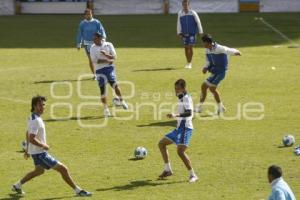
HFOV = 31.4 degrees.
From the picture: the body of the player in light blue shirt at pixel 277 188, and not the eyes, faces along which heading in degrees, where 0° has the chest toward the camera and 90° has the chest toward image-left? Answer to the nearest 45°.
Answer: approximately 135°

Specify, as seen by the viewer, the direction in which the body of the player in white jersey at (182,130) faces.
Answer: to the viewer's left

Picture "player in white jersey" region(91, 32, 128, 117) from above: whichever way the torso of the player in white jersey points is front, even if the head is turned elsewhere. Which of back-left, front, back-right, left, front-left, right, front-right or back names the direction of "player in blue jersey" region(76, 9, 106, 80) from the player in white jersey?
back

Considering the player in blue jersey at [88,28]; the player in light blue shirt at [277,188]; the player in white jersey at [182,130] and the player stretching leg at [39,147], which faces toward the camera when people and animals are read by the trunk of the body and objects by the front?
the player in blue jersey

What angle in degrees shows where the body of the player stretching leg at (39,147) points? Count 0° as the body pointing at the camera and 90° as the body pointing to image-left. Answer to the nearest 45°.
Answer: approximately 270°

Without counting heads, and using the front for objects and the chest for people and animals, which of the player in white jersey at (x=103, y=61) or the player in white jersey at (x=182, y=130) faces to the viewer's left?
the player in white jersey at (x=182, y=130)

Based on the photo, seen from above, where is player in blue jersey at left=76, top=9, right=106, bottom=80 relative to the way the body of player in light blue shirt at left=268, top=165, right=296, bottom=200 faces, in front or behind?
in front

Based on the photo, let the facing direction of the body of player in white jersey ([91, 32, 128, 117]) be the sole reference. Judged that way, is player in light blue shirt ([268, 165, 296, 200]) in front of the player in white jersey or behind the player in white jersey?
in front

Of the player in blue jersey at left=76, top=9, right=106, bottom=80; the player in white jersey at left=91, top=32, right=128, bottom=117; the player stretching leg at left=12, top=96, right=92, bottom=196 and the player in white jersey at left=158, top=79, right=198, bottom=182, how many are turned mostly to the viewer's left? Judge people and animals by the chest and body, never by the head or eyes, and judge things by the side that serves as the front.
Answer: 1

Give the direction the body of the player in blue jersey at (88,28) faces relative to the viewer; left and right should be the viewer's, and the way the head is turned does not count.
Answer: facing the viewer

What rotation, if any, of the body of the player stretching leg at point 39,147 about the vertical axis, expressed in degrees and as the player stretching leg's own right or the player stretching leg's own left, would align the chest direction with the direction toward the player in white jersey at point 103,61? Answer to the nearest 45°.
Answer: approximately 90° to the player stretching leg's own left
